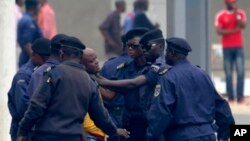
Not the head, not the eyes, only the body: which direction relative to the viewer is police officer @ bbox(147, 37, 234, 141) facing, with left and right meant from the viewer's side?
facing away from the viewer and to the left of the viewer

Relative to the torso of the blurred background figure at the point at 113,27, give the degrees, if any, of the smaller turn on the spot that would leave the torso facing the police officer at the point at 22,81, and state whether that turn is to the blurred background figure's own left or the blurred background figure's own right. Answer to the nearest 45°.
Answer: approximately 90° to the blurred background figure's own right

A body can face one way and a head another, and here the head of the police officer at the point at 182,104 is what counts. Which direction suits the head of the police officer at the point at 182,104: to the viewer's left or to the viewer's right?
to the viewer's left

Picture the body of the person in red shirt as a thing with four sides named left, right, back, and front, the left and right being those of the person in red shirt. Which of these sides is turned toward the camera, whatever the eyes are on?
front

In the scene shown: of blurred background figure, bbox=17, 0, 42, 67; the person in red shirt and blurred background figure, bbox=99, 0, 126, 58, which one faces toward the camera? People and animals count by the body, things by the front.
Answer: the person in red shirt

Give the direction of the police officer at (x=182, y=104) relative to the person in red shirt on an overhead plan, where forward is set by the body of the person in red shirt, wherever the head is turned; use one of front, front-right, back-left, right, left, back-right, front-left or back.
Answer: front

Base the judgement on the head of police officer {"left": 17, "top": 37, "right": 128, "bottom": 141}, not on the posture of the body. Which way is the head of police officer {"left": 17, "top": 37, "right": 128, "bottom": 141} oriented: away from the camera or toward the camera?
away from the camera
